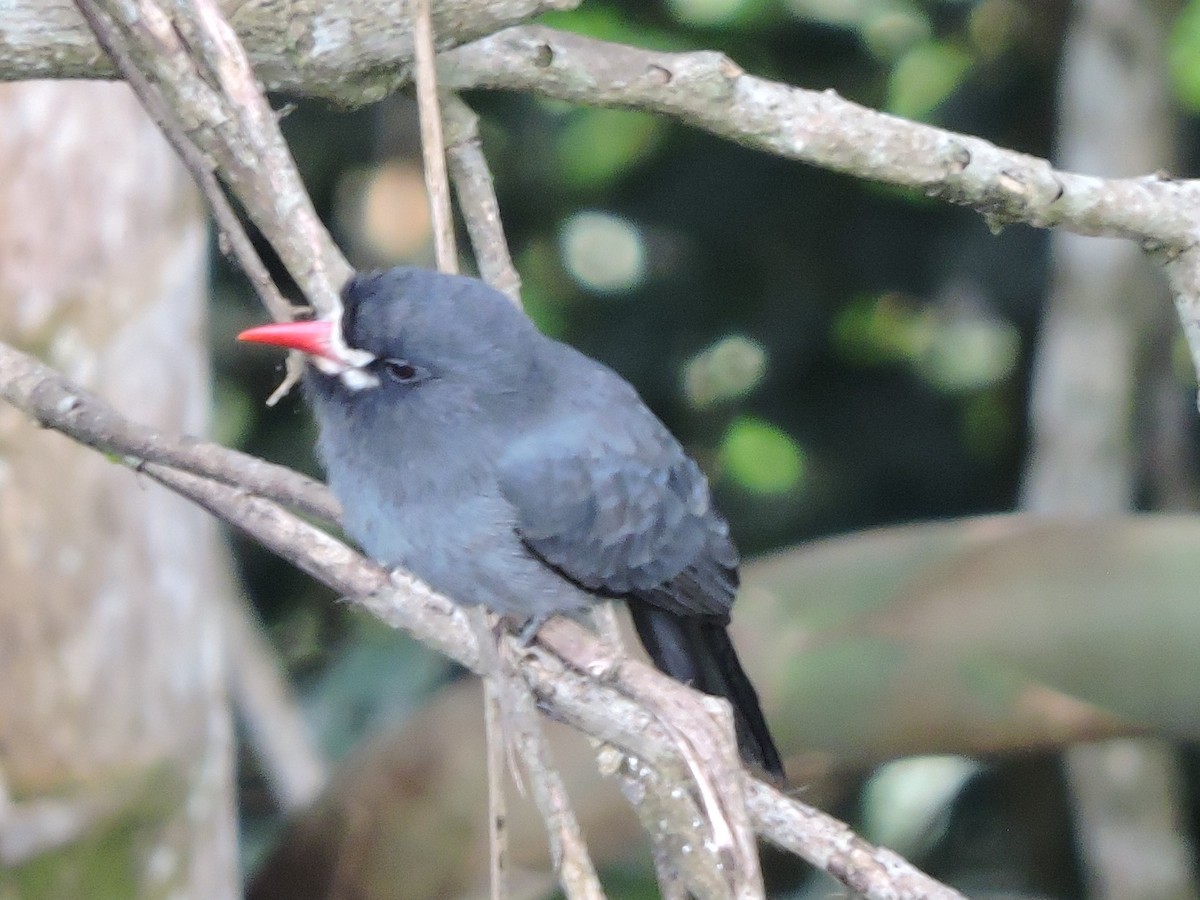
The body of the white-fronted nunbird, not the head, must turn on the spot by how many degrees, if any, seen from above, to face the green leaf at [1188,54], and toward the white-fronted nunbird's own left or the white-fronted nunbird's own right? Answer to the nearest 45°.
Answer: approximately 135° to the white-fronted nunbird's own right

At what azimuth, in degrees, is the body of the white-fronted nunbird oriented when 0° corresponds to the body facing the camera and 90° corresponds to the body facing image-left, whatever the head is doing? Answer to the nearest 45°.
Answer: approximately 90°

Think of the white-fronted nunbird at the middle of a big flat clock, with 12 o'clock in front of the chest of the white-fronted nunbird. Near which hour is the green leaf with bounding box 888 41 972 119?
The green leaf is roughly at 4 o'clock from the white-fronted nunbird.
